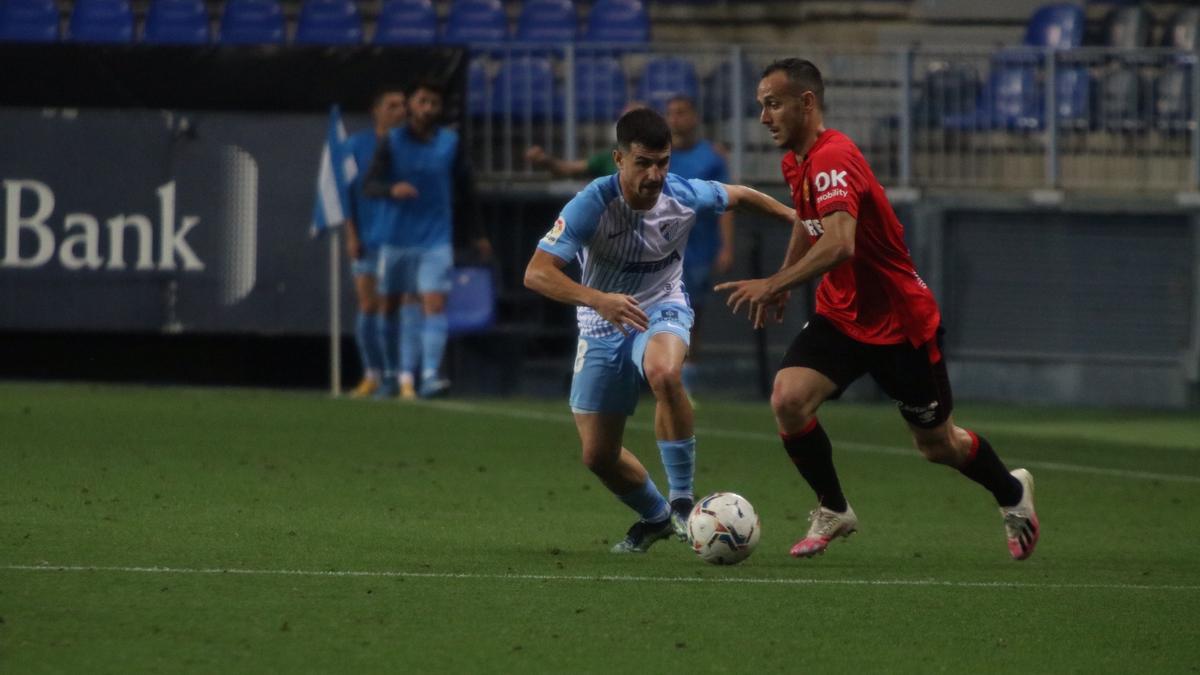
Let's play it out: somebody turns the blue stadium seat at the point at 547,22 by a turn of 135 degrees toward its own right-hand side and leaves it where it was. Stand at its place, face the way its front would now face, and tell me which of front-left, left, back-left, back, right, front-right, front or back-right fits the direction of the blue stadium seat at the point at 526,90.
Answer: back-left

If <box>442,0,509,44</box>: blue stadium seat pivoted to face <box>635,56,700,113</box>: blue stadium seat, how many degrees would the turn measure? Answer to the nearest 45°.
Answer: approximately 45° to its left

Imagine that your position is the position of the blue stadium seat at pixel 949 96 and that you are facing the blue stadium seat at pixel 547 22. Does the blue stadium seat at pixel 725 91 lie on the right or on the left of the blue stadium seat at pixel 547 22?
left

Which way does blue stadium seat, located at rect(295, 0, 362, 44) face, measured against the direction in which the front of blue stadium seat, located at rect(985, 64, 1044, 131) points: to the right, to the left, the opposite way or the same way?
the same way

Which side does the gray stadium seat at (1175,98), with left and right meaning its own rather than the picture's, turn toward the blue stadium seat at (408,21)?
right

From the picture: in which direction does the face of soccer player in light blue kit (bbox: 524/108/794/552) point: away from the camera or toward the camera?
toward the camera

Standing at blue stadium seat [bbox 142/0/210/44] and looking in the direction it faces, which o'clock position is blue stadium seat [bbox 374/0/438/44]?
blue stadium seat [bbox 374/0/438/44] is roughly at 9 o'clock from blue stadium seat [bbox 142/0/210/44].

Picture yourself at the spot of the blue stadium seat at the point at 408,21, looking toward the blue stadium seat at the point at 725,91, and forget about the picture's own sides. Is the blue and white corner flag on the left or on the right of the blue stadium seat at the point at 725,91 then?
right

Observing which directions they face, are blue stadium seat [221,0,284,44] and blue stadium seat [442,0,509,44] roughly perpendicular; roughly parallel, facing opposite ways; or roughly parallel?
roughly parallel

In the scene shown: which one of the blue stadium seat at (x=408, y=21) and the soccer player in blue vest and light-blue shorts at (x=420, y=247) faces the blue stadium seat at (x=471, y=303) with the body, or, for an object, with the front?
the blue stadium seat at (x=408, y=21)

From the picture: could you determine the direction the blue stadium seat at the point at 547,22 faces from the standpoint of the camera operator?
facing the viewer

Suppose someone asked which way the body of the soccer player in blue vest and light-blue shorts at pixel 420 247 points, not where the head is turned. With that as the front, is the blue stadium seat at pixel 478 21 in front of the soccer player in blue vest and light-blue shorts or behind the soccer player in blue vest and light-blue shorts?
behind

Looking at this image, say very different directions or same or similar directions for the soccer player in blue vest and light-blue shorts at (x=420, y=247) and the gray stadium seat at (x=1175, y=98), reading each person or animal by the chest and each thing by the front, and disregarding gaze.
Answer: same or similar directions

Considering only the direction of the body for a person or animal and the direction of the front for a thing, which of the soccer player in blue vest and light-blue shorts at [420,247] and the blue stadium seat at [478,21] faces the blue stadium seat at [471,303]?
the blue stadium seat at [478,21]

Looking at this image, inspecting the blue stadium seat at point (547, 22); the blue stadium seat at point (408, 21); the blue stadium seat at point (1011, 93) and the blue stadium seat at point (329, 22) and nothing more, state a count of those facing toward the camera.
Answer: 4

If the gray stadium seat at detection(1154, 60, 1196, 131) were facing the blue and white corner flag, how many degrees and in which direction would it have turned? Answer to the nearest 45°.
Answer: approximately 45° to its right

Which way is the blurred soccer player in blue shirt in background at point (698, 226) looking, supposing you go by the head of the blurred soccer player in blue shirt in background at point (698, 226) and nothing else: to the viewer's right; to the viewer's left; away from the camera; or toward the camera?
toward the camera

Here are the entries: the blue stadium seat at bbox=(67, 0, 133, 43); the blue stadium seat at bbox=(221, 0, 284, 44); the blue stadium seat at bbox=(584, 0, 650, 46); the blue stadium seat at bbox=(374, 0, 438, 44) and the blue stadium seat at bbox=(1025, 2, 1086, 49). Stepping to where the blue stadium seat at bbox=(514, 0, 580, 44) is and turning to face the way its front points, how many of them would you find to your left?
2

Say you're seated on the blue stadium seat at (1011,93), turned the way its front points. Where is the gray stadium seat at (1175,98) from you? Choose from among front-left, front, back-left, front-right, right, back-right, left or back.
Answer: left

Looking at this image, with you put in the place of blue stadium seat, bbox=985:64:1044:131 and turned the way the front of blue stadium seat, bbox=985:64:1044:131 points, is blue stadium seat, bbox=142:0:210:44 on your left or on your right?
on your right

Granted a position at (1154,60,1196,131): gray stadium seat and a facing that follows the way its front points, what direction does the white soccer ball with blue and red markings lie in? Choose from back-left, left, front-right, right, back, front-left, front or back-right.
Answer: front

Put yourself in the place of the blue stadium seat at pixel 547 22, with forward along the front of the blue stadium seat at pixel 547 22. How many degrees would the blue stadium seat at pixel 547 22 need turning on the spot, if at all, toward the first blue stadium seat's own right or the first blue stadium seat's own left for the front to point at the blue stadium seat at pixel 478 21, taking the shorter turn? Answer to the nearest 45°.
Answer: approximately 90° to the first blue stadium seat's own right

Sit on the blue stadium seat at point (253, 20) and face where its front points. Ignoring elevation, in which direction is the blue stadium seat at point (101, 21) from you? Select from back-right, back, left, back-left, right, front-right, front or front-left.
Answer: right

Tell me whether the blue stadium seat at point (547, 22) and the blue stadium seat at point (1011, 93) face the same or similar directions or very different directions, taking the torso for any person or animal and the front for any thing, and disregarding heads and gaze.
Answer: same or similar directions

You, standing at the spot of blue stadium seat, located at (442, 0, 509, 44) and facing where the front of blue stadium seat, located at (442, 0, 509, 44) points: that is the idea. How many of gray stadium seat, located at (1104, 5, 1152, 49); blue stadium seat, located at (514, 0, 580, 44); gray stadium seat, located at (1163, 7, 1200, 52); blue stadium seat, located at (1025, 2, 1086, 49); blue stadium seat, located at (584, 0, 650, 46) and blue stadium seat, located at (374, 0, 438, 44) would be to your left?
5
